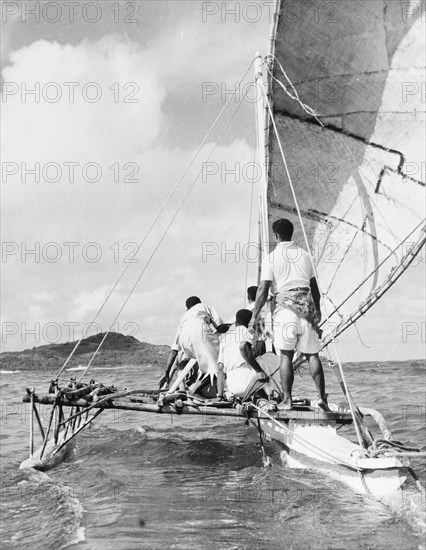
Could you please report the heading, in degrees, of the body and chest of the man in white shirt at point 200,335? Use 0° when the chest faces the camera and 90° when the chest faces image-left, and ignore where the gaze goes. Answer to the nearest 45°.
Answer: approximately 135°

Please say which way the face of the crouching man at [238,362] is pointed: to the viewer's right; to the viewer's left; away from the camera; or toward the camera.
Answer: away from the camera

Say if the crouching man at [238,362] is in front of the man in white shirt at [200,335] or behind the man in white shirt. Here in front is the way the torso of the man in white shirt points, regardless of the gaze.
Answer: behind

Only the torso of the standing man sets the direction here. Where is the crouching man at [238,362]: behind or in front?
in front

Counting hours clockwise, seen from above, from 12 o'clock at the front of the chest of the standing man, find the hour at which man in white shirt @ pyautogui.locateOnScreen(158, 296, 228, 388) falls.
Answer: The man in white shirt is roughly at 11 o'clock from the standing man.

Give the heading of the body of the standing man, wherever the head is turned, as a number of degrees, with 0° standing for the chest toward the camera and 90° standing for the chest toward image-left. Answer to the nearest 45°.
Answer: approximately 180°

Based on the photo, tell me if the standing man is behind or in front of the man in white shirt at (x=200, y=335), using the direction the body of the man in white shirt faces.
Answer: behind

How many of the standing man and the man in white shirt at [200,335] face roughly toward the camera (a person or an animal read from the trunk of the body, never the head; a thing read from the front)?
0
